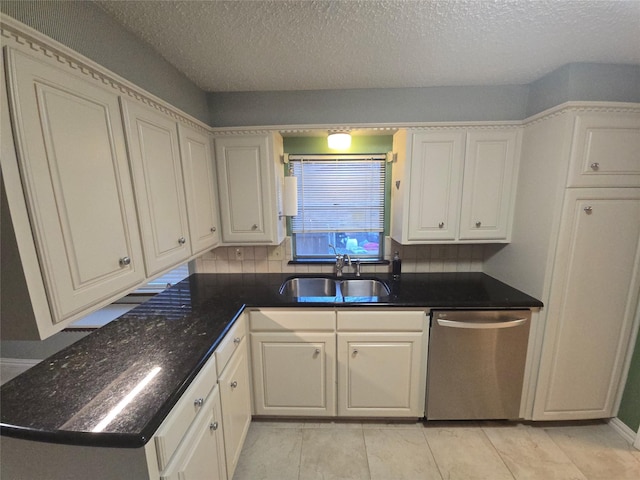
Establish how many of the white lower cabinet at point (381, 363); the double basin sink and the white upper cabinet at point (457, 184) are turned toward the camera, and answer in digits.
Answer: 3

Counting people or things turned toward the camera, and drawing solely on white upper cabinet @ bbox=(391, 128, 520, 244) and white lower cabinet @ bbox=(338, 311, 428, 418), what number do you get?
2

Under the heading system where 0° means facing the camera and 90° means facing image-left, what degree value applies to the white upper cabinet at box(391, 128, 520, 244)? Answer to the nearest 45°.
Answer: approximately 0°

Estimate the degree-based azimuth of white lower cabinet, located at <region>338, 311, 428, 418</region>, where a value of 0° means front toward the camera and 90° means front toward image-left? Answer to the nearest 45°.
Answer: approximately 0°
